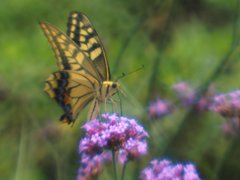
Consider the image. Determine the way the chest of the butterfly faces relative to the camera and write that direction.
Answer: to the viewer's right

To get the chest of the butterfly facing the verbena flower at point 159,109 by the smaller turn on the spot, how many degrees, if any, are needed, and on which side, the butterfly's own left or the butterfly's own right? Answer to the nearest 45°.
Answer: approximately 45° to the butterfly's own left

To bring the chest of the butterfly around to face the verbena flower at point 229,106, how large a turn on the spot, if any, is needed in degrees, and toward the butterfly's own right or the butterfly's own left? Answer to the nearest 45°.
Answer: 0° — it already faces it
